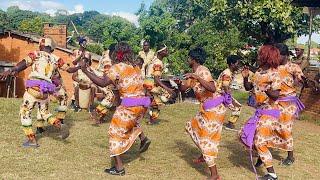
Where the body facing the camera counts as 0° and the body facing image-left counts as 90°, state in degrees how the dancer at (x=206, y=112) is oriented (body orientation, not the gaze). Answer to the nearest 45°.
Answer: approximately 90°

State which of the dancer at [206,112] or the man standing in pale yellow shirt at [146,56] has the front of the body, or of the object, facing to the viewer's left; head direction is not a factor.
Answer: the dancer at [206,112]

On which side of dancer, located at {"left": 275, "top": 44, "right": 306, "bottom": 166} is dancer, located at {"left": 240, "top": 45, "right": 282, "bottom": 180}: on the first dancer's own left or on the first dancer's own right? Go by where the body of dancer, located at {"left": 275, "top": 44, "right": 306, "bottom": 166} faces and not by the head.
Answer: on the first dancer's own left

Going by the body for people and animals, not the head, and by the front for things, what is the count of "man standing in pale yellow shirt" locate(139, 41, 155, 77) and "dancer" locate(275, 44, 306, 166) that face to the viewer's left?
1

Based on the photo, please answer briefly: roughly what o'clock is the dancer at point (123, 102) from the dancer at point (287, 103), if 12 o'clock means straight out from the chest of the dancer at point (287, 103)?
the dancer at point (123, 102) is roughly at 11 o'clock from the dancer at point (287, 103).

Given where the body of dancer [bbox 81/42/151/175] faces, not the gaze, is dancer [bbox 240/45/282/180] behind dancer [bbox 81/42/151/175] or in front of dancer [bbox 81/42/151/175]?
behind

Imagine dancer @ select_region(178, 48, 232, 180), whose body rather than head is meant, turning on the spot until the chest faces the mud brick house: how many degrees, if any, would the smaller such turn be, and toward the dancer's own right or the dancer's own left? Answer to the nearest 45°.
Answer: approximately 45° to the dancer's own right

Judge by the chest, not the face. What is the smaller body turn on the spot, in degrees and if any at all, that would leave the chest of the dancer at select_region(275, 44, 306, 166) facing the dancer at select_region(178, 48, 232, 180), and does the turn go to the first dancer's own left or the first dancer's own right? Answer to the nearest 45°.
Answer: approximately 45° to the first dancer's own left

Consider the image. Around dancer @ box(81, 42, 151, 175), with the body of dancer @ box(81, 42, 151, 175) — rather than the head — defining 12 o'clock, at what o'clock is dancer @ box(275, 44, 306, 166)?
dancer @ box(275, 44, 306, 166) is roughly at 4 o'clock from dancer @ box(81, 42, 151, 175).

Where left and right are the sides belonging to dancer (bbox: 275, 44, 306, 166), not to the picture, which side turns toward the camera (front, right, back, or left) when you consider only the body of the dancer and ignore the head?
left

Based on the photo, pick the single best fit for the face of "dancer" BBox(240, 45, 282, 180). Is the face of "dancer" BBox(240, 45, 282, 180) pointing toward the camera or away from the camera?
away from the camera

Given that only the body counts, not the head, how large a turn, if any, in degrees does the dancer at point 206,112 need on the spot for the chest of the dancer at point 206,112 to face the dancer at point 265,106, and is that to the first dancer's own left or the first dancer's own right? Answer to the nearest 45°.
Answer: approximately 180°
